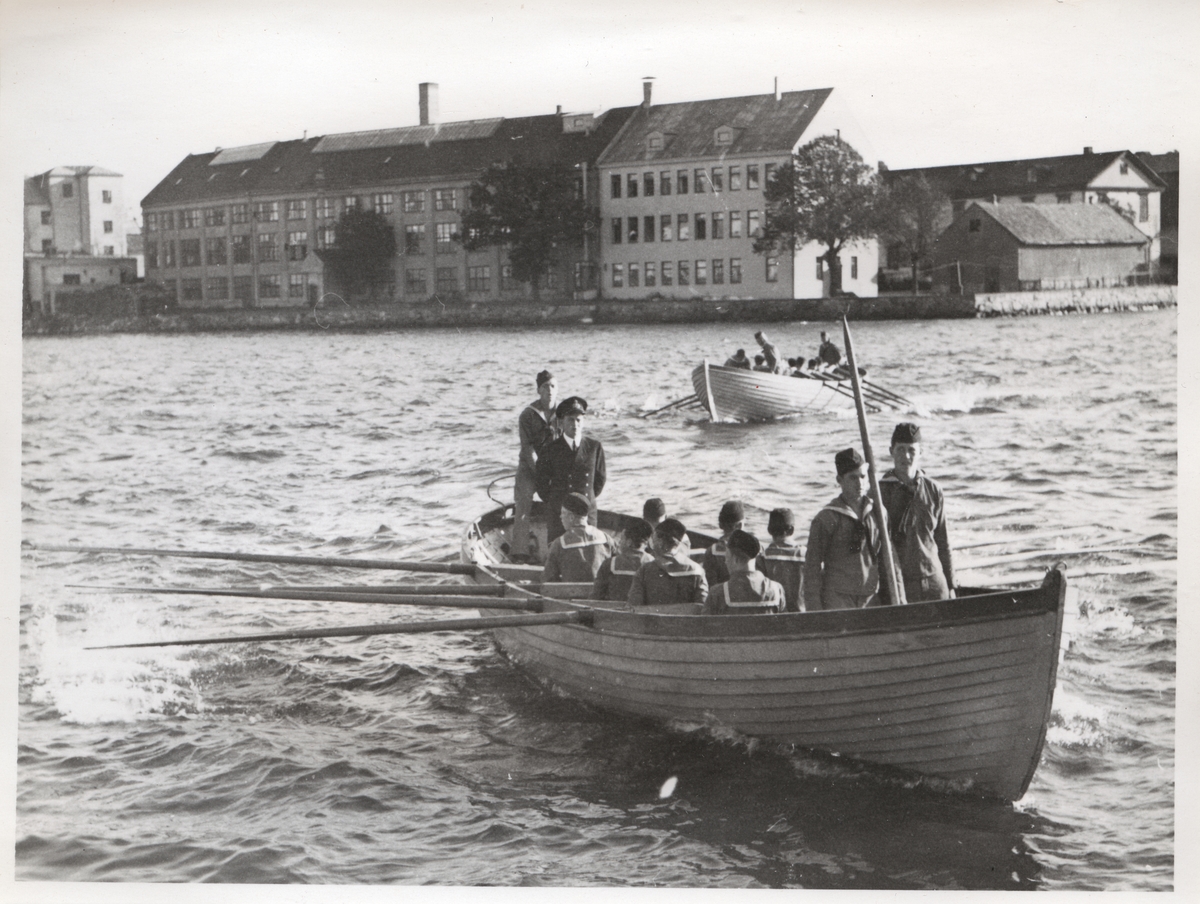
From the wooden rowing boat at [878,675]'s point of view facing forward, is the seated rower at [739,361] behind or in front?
behind

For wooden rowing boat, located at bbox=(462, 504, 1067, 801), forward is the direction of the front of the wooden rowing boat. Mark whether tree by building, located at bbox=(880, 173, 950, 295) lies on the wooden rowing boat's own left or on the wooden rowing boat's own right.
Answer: on the wooden rowing boat's own left

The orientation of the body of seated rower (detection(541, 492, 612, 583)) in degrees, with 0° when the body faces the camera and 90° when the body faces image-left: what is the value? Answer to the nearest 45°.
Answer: approximately 135°

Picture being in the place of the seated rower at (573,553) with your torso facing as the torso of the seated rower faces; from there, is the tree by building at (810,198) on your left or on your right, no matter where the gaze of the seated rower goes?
on your right

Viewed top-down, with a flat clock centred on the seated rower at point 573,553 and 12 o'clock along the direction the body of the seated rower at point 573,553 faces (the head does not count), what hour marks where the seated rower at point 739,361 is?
the seated rower at point 739,361 is roughly at 2 o'clock from the seated rower at point 573,553.

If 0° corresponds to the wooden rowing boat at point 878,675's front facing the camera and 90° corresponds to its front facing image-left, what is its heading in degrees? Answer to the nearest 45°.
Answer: approximately 315°
